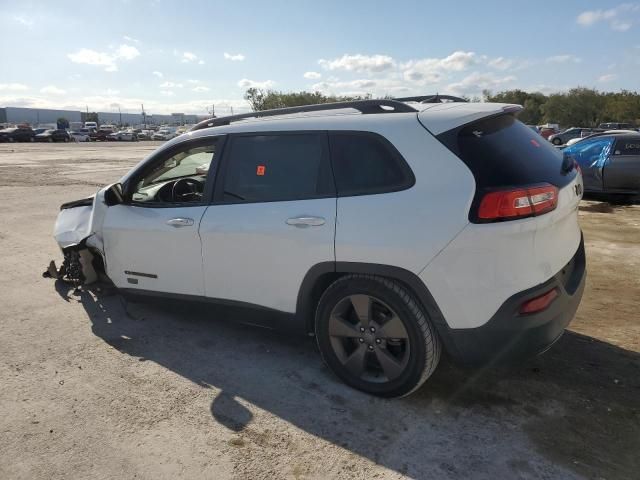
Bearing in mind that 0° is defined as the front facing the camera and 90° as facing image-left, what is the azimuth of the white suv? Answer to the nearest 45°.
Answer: approximately 135°
